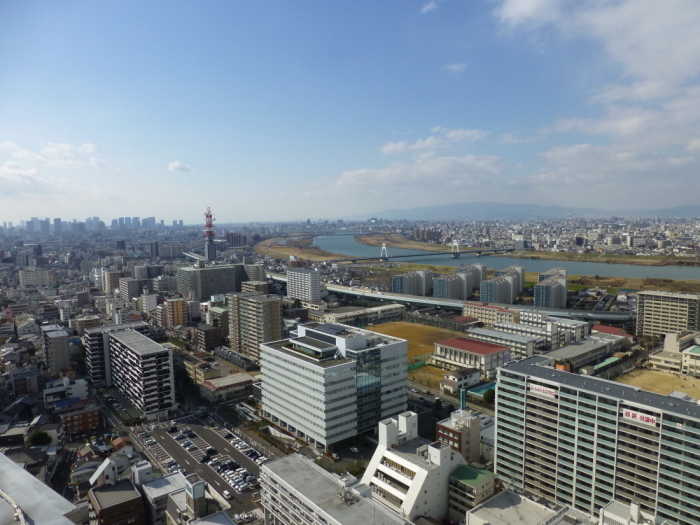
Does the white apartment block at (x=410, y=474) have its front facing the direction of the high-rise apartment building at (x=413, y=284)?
no

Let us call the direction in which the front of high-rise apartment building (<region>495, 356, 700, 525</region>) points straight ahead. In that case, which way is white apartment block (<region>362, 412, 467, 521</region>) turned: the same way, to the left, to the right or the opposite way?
the same way

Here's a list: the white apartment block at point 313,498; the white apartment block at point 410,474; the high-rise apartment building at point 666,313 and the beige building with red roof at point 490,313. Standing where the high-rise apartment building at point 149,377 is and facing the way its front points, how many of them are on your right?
0

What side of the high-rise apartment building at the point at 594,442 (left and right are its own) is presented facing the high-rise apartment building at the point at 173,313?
right

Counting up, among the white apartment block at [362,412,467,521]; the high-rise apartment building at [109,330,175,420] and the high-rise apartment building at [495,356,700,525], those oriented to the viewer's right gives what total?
0

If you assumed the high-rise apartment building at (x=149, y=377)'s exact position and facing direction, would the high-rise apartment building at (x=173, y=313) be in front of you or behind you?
behind

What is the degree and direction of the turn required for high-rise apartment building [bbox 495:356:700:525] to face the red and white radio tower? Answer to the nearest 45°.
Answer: approximately 90° to its right

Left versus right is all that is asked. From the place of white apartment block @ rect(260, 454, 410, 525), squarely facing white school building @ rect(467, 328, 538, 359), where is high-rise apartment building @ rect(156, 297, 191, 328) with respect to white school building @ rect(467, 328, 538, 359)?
left

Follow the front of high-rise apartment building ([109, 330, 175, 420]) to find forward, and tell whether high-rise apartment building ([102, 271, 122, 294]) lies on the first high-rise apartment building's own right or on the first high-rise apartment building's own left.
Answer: on the first high-rise apartment building's own right

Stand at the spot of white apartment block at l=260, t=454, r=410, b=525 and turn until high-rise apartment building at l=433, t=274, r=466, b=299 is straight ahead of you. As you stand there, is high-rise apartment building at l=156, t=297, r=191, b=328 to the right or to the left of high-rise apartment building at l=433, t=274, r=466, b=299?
left

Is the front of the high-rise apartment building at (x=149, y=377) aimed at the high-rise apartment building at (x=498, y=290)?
no

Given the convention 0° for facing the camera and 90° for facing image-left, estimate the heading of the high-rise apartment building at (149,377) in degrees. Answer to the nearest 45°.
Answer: approximately 45°

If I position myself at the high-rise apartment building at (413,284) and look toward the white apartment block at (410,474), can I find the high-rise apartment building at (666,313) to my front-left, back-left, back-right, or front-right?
front-left

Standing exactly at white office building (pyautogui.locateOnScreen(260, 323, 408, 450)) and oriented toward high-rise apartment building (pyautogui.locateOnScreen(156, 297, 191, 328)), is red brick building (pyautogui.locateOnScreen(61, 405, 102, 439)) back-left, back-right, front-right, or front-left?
front-left

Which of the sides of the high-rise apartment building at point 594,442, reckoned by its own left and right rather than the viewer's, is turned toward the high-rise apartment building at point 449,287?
right

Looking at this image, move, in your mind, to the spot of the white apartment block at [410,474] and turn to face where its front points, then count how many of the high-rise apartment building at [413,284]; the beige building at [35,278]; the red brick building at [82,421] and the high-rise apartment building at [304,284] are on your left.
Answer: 0

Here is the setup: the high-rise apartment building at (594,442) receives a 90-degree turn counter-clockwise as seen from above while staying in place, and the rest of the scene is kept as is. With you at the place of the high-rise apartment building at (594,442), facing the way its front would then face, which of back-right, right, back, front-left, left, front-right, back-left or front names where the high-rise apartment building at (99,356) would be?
back-right

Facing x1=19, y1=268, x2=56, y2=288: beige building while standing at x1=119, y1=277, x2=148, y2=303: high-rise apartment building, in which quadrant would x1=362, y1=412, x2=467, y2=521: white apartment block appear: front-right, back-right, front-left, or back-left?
back-left

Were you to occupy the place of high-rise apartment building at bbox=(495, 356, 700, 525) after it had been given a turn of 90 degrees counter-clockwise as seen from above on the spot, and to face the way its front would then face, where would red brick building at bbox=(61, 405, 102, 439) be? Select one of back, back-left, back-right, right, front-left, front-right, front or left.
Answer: back-right

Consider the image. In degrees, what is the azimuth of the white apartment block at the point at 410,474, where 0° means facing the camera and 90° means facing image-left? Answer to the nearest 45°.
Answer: approximately 45°

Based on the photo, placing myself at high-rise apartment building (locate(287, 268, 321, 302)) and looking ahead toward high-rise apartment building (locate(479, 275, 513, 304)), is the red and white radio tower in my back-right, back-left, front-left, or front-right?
back-left

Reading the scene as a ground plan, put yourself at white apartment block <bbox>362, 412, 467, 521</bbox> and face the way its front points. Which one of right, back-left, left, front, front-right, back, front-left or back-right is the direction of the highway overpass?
back-right
